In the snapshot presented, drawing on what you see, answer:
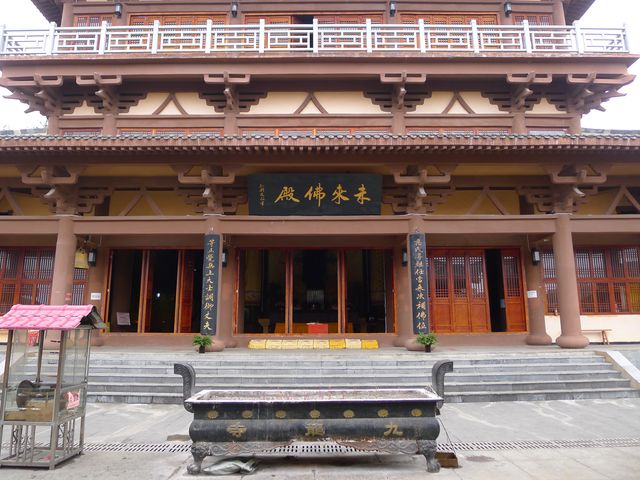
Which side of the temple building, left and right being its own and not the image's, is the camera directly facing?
front

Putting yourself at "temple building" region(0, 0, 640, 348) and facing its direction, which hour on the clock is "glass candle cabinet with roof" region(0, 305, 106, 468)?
The glass candle cabinet with roof is roughly at 1 o'clock from the temple building.
